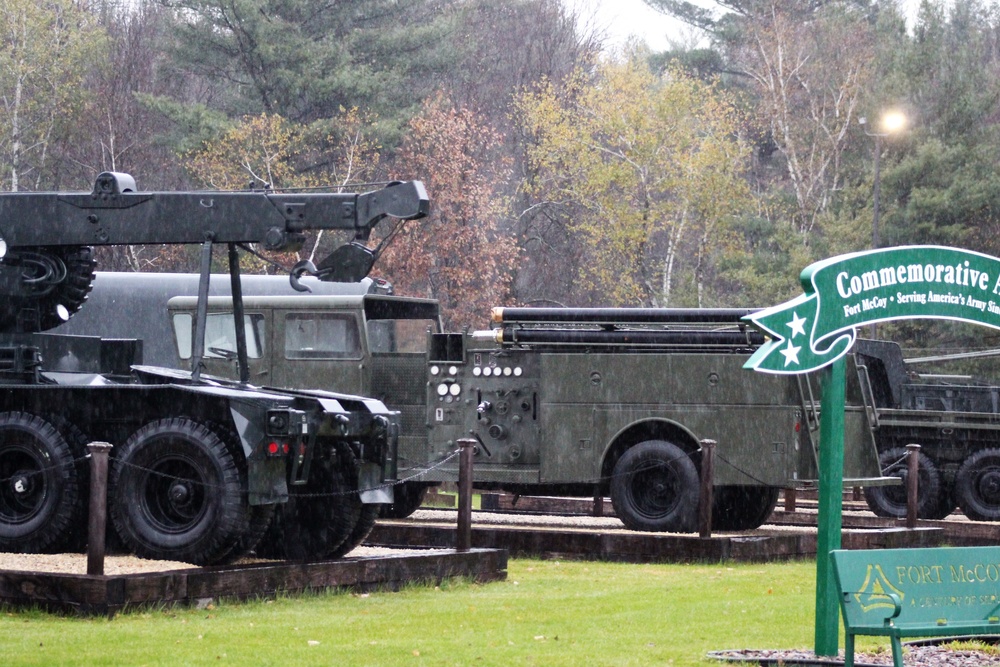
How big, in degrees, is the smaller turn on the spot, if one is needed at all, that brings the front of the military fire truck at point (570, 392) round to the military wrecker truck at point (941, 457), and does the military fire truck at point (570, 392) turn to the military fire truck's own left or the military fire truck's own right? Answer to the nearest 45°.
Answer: approximately 135° to the military fire truck's own right

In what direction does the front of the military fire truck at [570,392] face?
to the viewer's left

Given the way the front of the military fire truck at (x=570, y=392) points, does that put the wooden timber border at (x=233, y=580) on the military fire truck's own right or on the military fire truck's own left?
on the military fire truck's own left
